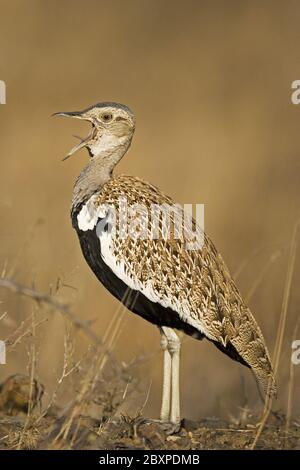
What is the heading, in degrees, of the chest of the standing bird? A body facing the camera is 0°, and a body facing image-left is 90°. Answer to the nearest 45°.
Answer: approximately 90°
